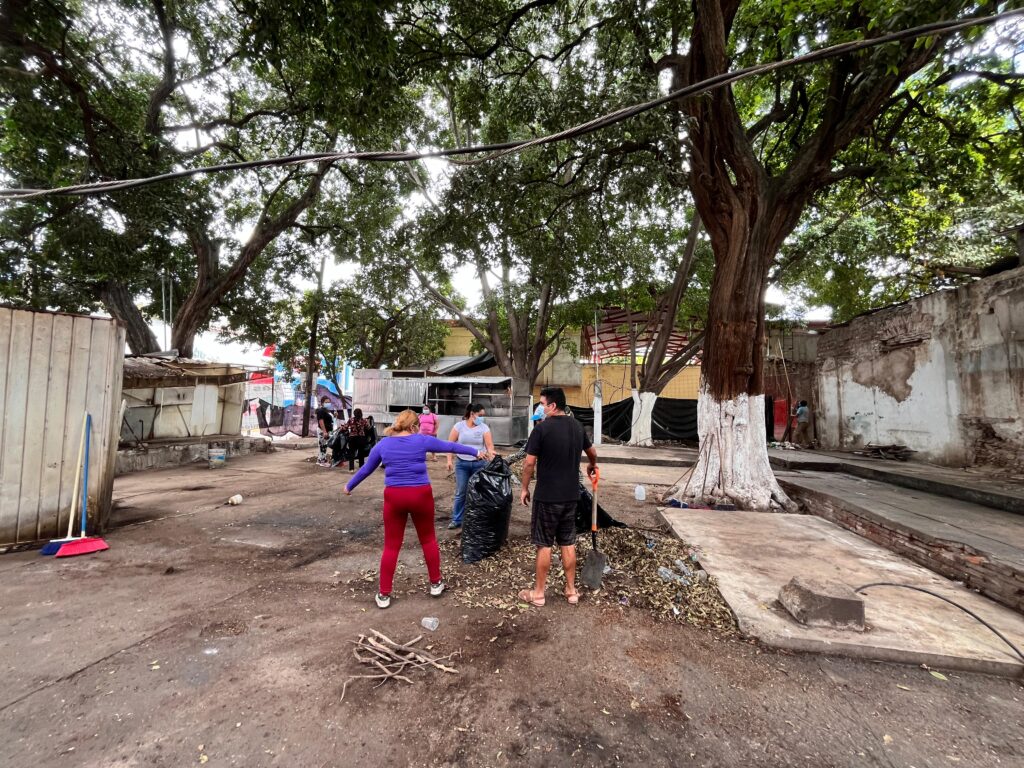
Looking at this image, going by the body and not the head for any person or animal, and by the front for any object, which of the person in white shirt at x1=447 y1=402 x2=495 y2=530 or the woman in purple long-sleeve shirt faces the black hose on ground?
the person in white shirt

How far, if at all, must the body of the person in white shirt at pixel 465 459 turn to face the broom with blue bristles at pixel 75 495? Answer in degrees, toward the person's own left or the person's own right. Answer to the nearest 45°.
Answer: approximately 135° to the person's own right

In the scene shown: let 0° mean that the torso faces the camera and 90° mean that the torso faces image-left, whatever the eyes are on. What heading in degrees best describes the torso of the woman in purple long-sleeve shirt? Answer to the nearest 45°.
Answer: approximately 180°

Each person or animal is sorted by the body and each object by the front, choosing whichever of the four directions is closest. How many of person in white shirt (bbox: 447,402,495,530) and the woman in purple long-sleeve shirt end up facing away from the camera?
1

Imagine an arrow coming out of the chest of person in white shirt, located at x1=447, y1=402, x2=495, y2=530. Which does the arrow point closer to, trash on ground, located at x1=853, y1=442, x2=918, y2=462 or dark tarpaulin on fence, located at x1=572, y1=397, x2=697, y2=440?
the trash on ground

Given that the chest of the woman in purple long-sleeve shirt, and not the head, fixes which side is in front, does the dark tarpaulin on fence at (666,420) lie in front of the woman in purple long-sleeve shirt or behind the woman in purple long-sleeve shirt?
in front

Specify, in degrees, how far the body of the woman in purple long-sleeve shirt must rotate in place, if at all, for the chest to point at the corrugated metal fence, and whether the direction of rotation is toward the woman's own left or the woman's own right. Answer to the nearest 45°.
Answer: approximately 45° to the woman's own left

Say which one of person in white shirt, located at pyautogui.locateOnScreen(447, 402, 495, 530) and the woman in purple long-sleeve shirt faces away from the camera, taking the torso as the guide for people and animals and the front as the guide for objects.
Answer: the woman in purple long-sleeve shirt

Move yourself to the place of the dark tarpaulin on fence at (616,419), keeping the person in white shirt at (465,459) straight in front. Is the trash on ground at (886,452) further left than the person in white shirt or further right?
left

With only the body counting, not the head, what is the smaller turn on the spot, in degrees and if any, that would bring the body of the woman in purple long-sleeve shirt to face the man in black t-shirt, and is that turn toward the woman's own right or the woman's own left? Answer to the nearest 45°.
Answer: approximately 90° to the woman's own right
